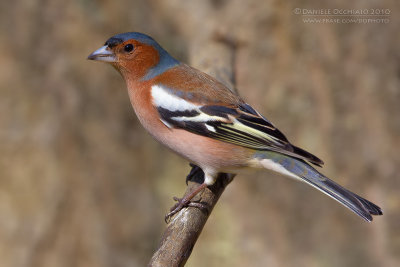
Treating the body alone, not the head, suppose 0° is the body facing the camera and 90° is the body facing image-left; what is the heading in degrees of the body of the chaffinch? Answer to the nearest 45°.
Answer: approximately 90°
